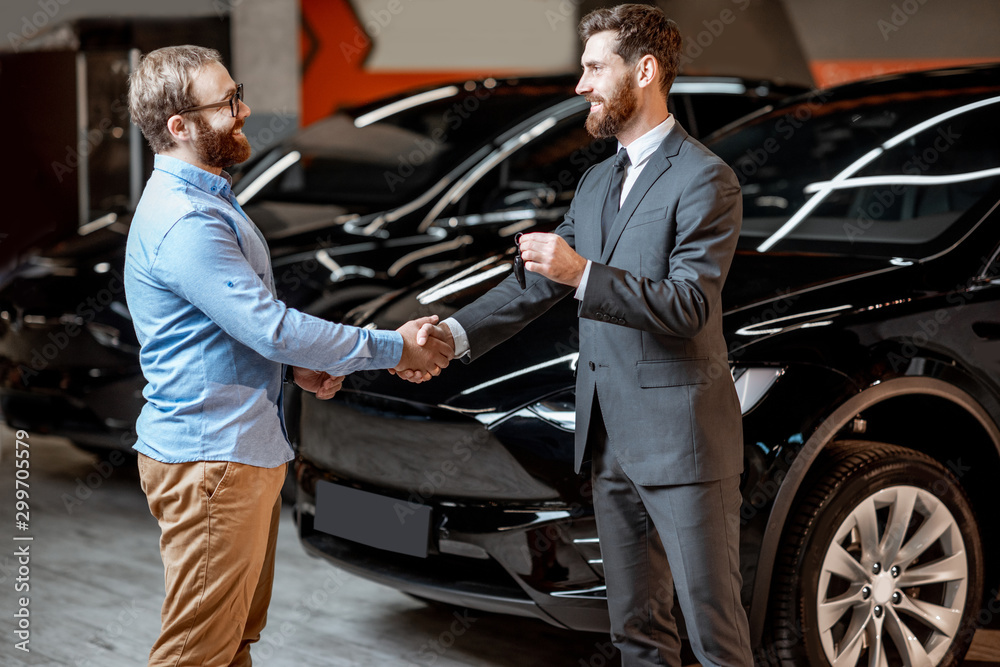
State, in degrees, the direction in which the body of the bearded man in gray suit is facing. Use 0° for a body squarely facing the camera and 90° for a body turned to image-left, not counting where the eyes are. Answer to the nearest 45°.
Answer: approximately 45°

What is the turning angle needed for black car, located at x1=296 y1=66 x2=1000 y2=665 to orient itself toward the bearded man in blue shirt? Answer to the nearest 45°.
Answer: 0° — it already faces them

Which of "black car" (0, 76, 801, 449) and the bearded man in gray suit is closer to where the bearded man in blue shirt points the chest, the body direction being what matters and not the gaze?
the bearded man in gray suit

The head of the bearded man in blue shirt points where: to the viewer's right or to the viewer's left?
to the viewer's right

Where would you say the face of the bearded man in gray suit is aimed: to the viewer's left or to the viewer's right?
to the viewer's left

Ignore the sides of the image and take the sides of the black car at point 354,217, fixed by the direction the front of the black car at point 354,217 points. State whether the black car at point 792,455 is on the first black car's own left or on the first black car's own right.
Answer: on the first black car's own left

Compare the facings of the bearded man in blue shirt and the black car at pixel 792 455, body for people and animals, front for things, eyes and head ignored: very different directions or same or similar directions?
very different directions

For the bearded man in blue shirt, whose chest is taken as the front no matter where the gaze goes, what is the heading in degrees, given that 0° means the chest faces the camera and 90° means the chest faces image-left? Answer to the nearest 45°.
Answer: approximately 270°

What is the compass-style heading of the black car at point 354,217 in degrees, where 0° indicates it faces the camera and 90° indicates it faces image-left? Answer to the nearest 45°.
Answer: approximately 45°

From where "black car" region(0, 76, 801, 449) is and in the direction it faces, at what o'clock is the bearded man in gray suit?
The bearded man in gray suit is roughly at 10 o'clock from the black car.
